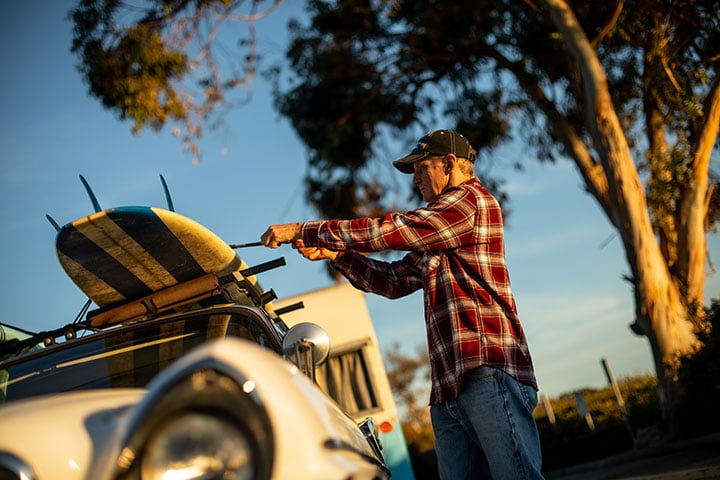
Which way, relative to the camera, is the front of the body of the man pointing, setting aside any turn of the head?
to the viewer's left

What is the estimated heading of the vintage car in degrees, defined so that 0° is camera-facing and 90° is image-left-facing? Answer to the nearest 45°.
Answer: approximately 45°

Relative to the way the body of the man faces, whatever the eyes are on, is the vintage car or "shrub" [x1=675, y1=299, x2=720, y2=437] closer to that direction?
the vintage car

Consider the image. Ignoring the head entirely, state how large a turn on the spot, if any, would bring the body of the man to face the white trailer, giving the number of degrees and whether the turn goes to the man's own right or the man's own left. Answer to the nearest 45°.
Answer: approximately 90° to the man's own right

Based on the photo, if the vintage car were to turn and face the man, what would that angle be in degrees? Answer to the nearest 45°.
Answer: approximately 90° to its left

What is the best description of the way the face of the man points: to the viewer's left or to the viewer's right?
to the viewer's left

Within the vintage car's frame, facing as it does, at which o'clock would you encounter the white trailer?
The white trailer is roughly at 5 o'clock from the vintage car.

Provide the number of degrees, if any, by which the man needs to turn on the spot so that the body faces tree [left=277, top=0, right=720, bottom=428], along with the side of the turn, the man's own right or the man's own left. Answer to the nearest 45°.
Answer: approximately 90° to the man's own right
